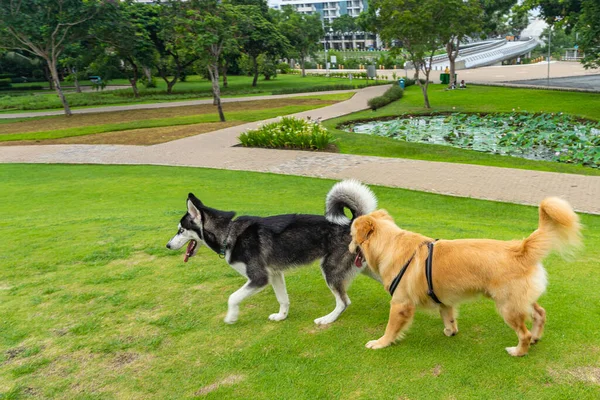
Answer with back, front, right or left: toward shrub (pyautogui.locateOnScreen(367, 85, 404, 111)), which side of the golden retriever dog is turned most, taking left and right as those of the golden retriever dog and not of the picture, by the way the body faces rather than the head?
right

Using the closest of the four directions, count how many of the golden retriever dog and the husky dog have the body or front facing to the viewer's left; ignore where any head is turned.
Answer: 2

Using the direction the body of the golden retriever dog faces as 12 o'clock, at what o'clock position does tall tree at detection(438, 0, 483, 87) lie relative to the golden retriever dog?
The tall tree is roughly at 3 o'clock from the golden retriever dog.

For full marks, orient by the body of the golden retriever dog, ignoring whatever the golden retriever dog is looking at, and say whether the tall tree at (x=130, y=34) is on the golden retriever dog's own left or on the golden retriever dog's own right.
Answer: on the golden retriever dog's own right

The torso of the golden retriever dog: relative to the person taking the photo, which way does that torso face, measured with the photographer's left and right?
facing to the left of the viewer

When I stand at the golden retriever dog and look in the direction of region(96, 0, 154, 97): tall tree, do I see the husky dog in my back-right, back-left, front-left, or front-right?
front-left

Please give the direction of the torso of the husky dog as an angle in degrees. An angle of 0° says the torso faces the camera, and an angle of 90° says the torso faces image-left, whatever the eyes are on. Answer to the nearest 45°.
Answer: approximately 90°

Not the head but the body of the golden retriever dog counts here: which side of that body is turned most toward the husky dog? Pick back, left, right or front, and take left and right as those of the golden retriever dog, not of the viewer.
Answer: front

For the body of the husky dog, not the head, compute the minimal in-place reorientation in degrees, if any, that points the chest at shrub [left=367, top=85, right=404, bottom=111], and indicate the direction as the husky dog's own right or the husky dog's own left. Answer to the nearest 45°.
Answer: approximately 90° to the husky dog's own right

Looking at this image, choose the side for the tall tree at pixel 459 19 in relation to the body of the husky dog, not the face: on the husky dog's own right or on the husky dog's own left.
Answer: on the husky dog's own right

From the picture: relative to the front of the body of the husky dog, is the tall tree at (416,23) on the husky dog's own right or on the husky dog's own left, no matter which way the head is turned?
on the husky dog's own right

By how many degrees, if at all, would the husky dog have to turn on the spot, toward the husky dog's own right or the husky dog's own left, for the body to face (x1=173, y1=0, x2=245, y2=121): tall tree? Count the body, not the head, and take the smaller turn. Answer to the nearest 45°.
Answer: approximately 90° to the husky dog's own right

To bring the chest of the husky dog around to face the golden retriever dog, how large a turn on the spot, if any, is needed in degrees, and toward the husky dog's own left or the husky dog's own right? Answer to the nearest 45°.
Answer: approximately 135° to the husky dog's own left

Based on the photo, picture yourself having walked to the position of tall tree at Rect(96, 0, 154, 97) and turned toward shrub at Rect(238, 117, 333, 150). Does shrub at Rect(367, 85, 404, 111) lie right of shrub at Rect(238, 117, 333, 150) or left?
left

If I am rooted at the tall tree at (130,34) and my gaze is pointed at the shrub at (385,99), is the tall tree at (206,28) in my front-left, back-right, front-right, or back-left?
front-right
